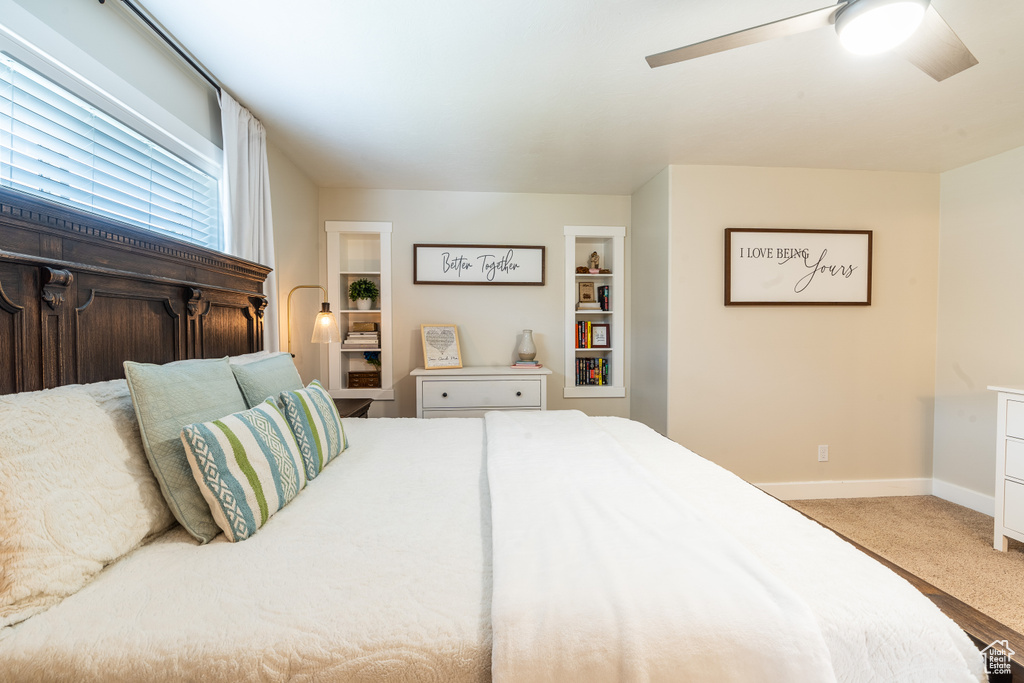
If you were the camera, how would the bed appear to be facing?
facing to the right of the viewer

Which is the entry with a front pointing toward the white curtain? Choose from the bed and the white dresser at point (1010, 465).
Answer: the white dresser

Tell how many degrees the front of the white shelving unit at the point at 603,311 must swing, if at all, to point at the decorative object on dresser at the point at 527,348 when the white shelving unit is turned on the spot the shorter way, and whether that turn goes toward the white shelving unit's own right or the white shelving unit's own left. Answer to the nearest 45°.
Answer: approximately 45° to the white shelving unit's own right

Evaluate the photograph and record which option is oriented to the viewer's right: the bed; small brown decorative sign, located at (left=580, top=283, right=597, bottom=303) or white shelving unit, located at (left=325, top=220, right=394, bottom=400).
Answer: the bed

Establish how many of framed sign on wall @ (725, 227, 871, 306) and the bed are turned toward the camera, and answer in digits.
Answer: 1

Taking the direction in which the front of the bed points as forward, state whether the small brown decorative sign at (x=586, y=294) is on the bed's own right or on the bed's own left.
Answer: on the bed's own left

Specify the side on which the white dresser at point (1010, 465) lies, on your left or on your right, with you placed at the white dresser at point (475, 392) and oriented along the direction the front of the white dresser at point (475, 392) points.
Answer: on your left

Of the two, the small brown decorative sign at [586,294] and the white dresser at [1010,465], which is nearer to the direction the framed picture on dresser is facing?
the white dresser

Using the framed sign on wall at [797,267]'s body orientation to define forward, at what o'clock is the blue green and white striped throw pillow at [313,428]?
The blue green and white striped throw pillow is roughly at 1 o'clock from the framed sign on wall.

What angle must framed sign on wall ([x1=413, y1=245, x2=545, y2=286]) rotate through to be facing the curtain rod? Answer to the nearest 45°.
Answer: approximately 45° to its right

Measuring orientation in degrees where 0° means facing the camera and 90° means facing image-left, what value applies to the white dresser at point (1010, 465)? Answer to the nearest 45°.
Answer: approximately 45°

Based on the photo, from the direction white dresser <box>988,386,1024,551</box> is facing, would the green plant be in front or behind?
in front
